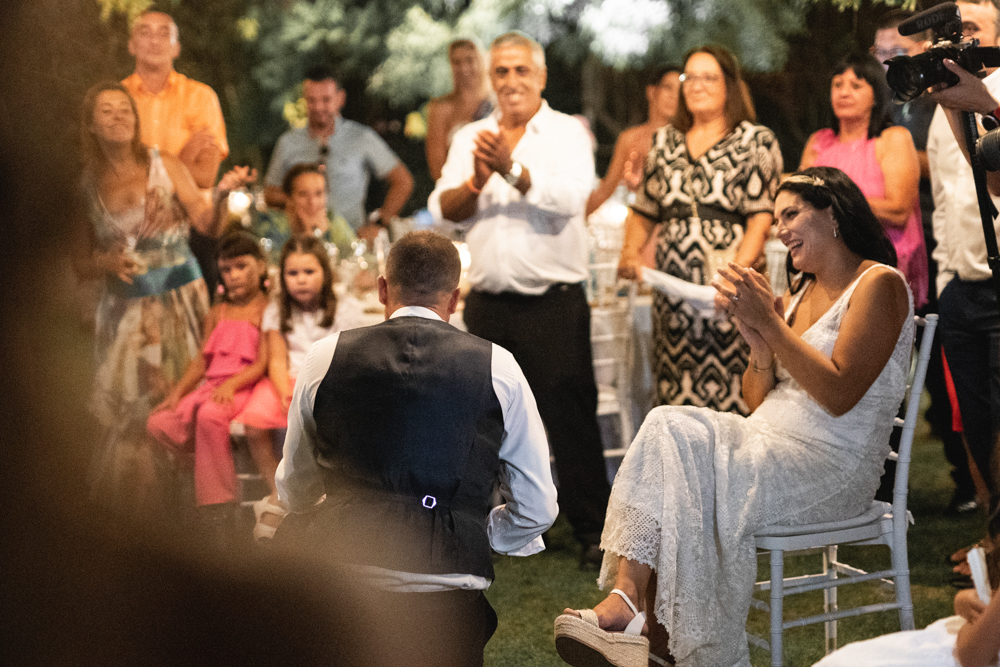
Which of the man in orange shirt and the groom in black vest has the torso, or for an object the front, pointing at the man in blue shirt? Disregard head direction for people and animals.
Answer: the groom in black vest

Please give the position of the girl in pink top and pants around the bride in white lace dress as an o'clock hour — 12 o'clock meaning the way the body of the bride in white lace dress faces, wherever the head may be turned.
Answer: The girl in pink top and pants is roughly at 1 o'clock from the bride in white lace dress.

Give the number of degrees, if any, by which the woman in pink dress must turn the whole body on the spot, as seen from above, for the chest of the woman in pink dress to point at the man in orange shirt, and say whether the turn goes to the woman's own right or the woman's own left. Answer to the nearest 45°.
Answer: approximately 45° to the woman's own right

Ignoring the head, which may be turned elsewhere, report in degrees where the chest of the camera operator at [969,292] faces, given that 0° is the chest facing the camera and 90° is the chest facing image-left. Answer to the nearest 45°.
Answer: approximately 45°

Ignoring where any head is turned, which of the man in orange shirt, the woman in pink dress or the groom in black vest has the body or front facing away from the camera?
the groom in black vest

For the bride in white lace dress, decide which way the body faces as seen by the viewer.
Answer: to the viewer's left

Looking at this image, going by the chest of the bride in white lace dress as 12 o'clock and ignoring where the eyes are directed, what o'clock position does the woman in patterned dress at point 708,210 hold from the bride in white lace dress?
The woman in patterned dress is roughly at 3 o'clock from the bride in white lace dress.

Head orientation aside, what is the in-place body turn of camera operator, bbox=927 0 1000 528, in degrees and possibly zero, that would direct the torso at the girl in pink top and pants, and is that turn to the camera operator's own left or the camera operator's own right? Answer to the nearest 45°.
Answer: approximately 45° to the camera operator's own right

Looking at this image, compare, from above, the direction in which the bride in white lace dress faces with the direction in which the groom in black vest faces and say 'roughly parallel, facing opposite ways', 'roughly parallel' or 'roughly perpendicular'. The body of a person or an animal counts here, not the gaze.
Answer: roughly perpendicular

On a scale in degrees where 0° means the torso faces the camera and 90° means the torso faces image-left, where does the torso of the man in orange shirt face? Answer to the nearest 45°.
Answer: approximately 0°

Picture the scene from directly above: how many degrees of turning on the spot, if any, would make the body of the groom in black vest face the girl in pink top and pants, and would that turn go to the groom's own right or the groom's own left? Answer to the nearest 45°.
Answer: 0° — they already face them

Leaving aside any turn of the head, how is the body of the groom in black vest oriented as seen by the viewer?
away from the camera

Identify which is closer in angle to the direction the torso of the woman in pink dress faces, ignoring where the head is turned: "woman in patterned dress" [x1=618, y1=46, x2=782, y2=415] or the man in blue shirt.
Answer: the woman in patterned dress
